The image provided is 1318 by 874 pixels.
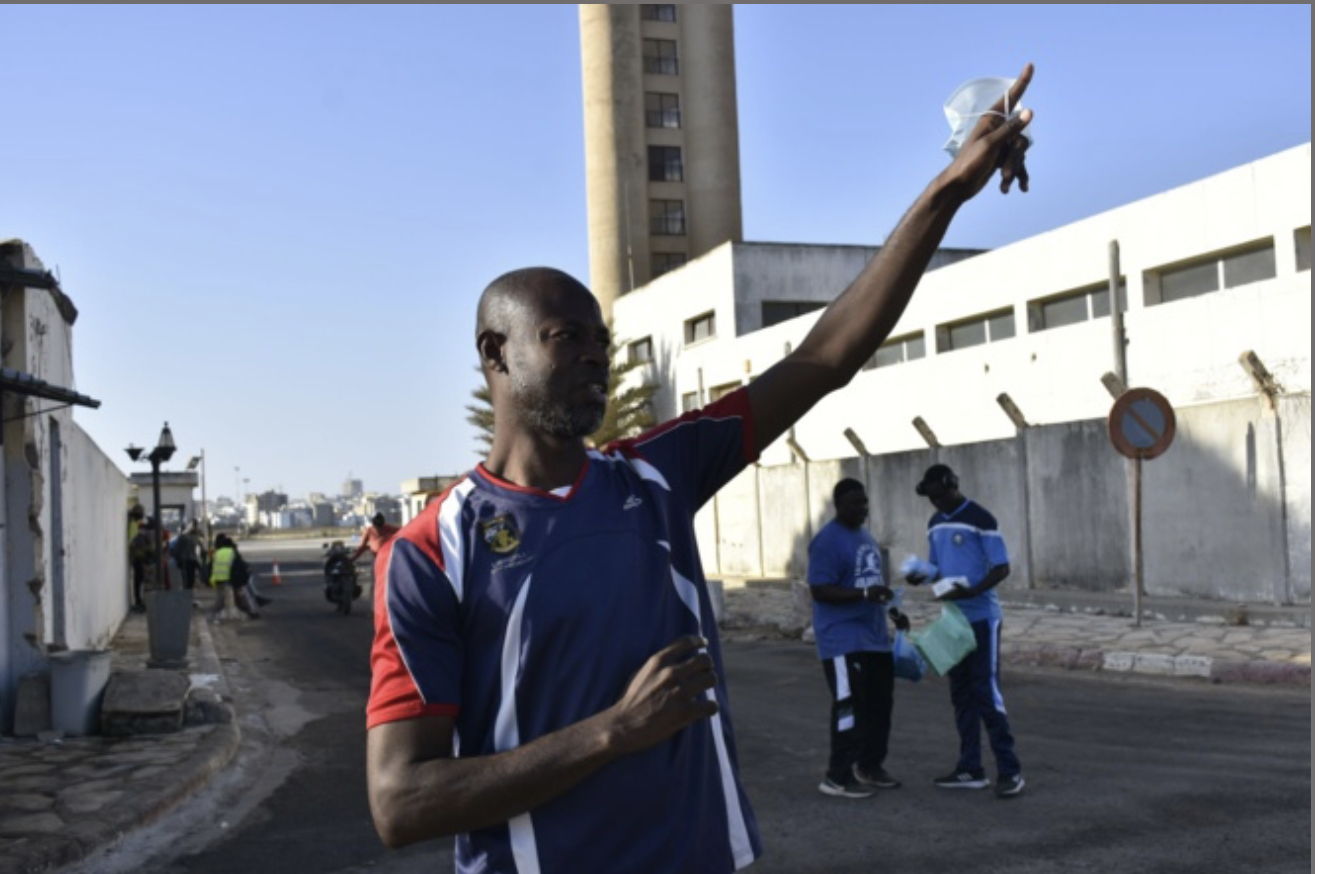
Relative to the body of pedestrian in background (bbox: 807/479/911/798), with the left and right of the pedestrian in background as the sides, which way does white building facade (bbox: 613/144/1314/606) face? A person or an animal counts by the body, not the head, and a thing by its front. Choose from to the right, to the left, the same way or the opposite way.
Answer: to the right

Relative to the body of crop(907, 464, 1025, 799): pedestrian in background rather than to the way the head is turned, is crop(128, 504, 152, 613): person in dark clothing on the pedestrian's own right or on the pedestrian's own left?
on the pedestrian's own right

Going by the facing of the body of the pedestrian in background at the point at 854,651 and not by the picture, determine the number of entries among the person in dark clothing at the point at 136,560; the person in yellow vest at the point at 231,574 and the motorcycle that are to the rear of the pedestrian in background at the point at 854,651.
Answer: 3

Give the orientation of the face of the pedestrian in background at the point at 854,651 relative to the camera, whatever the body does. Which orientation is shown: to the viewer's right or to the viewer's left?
to the viewer's right

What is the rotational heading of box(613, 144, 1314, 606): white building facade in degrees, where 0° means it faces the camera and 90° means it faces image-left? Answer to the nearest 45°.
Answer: approximately 45°

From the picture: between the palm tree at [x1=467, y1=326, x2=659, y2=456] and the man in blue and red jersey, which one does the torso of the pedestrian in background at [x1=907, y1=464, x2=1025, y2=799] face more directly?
the man in blue and red jersey

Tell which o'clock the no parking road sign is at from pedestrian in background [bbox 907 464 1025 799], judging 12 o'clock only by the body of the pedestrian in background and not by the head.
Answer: The no parking road sign is roughly at 5 o'clock from the pedestrian in background.

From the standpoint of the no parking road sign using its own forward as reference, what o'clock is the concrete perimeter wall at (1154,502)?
The concrete perimeter wall is roughly at 6 o'clock from the no parking road sign.

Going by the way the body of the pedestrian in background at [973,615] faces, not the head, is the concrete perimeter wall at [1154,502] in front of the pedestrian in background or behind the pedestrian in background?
behind
